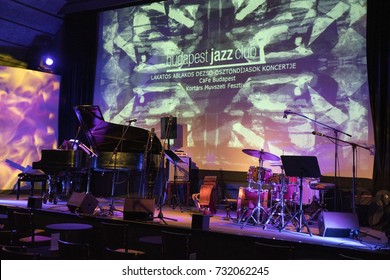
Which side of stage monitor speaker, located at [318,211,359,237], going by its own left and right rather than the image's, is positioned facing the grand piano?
left

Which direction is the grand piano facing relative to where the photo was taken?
to the viewer's left

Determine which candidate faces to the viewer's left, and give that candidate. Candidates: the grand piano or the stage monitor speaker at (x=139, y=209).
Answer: the grand piano

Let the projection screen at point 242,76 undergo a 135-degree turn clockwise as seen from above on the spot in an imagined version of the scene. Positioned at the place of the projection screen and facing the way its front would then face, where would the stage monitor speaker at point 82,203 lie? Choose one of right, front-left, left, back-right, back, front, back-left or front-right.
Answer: left

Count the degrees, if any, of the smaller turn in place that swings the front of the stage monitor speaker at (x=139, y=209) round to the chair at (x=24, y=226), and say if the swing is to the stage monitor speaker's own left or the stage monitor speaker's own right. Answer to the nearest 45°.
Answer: approximately 90° to the stage monitor speaker's own left

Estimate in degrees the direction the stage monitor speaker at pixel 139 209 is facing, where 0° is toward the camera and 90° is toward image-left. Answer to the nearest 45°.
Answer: approximately 180°

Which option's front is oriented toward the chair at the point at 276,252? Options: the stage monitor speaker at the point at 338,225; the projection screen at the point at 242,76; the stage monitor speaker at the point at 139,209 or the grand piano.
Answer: the projection screen

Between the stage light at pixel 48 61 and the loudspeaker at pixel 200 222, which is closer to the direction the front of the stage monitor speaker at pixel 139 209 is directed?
the stage light

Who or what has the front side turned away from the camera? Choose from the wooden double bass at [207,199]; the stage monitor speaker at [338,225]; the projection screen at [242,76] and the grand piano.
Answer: the stage monitor speaker

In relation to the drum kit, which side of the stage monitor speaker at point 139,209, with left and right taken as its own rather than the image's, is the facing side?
right

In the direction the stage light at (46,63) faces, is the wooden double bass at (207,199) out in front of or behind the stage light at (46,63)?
in front

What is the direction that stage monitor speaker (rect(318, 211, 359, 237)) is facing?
away from the camera

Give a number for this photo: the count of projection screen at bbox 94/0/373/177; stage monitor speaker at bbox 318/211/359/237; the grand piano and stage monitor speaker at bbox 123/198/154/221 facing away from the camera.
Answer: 2

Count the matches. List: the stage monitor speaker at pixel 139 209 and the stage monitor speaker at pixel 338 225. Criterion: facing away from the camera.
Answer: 2

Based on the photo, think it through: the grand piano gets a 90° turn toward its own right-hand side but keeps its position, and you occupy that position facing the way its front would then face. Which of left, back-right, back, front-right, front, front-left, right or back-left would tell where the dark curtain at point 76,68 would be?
front

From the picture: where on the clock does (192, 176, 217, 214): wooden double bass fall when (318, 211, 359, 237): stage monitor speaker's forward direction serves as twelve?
The wooden double bass is roughly at 10 o'clock from the stage monitor speaker.
